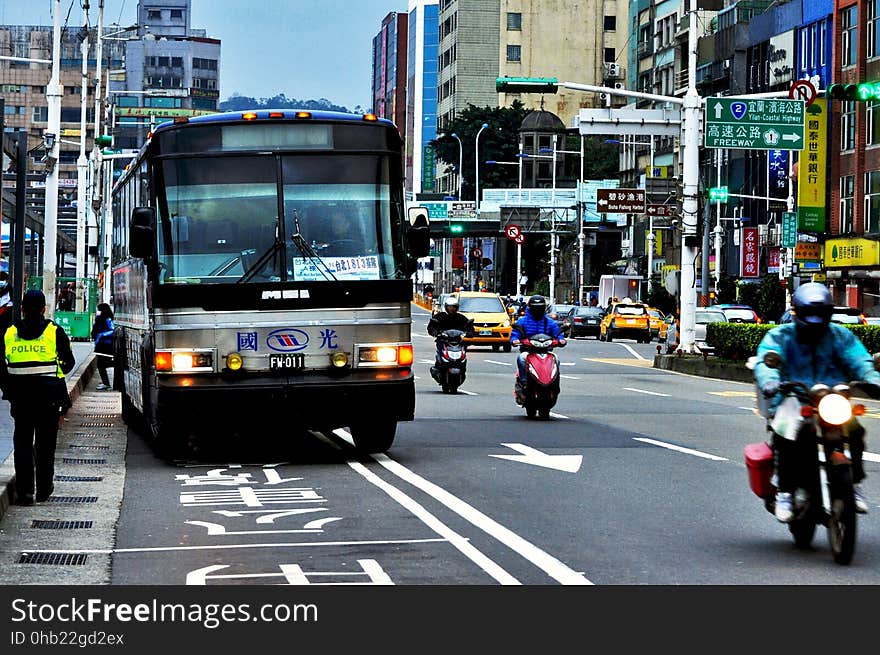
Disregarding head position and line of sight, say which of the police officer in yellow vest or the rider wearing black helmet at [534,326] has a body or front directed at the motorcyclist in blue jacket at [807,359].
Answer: the rider wearing black helmet

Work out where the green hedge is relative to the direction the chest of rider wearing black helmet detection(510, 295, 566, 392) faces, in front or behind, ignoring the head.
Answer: behind

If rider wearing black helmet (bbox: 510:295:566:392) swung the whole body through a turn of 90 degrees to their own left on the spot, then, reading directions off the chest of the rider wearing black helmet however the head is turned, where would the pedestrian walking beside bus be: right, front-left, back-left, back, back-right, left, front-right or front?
back-left

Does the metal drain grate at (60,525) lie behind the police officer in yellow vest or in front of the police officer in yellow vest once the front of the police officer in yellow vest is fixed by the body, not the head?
behind

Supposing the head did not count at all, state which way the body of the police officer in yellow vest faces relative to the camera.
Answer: away from the camera

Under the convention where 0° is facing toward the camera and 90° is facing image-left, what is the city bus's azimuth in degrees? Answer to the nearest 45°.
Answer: approximately 0°

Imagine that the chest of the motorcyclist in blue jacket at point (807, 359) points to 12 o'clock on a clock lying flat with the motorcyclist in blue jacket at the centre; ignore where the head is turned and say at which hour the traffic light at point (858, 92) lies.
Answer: The traffic light is roughly at 6 o'clock from the motorcyclist in blue jacket.

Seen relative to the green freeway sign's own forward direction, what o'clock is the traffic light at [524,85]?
The traffic light is roughly at 2 o'clock from the green freeway sign.

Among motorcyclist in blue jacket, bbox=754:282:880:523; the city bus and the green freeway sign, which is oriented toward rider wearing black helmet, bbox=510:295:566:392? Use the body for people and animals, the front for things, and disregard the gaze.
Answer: the green freeway sign
